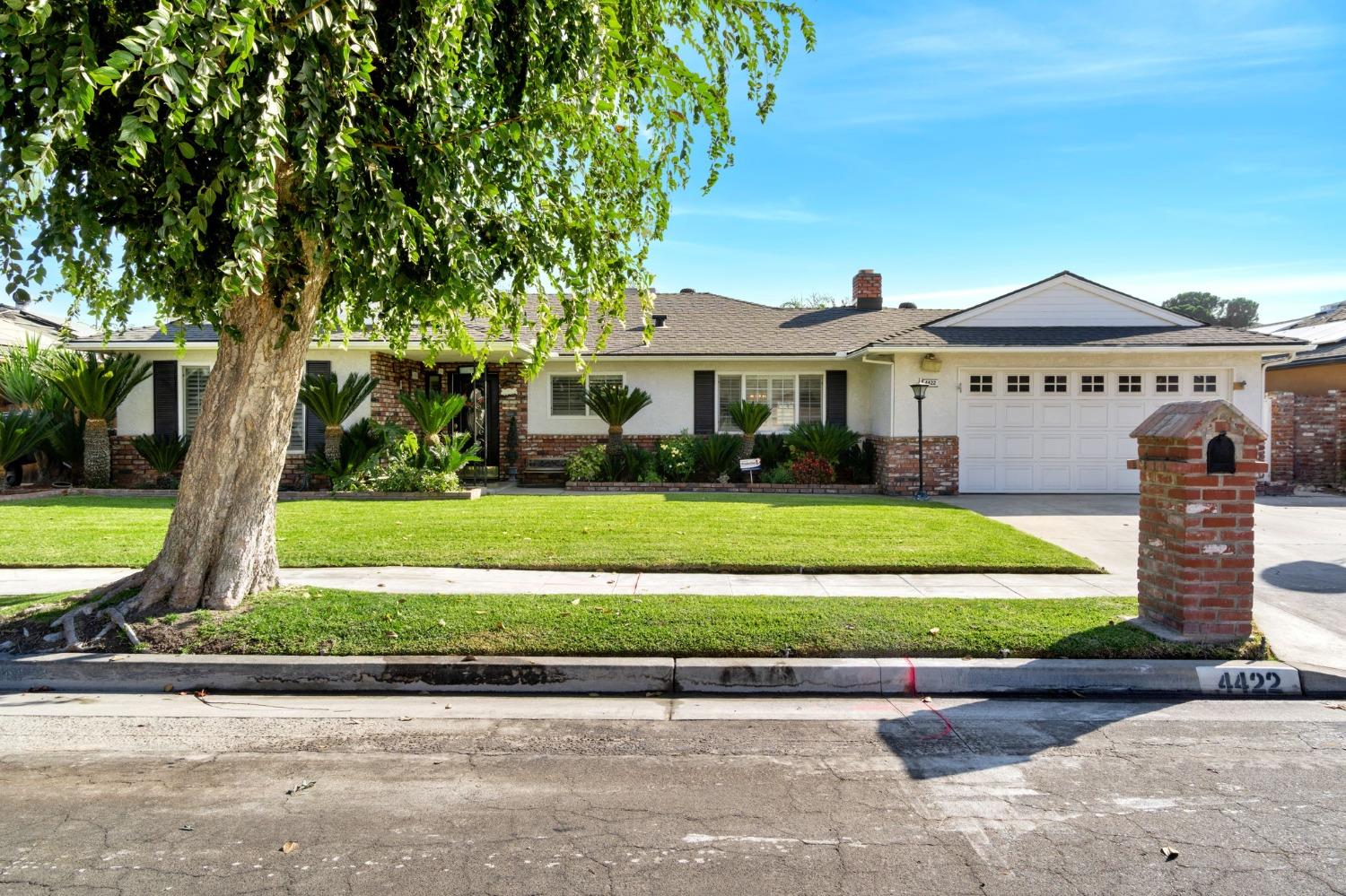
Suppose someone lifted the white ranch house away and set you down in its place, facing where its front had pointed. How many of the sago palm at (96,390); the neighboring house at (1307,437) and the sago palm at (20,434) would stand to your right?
2

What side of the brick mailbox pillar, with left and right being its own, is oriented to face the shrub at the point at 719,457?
back

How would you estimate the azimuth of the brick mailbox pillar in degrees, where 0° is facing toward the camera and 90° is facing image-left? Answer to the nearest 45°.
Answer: approximately 315°

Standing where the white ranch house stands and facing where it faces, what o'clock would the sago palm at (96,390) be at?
The sago palm is roughly at 3 o'clock from the white ranch house.

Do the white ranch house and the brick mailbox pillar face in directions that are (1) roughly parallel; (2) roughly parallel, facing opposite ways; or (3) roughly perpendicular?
roughly parallel

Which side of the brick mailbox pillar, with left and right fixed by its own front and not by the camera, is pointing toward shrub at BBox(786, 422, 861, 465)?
back

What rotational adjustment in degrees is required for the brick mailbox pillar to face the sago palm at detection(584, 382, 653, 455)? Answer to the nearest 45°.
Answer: approximately 180°

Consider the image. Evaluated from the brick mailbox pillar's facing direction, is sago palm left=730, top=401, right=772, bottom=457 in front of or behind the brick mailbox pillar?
behind

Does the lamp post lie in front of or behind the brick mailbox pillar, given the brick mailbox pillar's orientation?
behind

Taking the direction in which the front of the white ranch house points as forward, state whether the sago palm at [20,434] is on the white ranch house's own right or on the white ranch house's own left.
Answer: on the white ranch house's own right

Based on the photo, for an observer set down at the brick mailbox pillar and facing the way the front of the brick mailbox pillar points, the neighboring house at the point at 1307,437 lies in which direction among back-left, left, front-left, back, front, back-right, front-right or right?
back-left

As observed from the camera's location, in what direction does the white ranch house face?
facing the viewer

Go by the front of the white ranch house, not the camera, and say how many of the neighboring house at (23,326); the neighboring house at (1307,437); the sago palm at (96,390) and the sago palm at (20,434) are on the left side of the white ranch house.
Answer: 1

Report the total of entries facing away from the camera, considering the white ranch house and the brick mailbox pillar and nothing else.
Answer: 0
